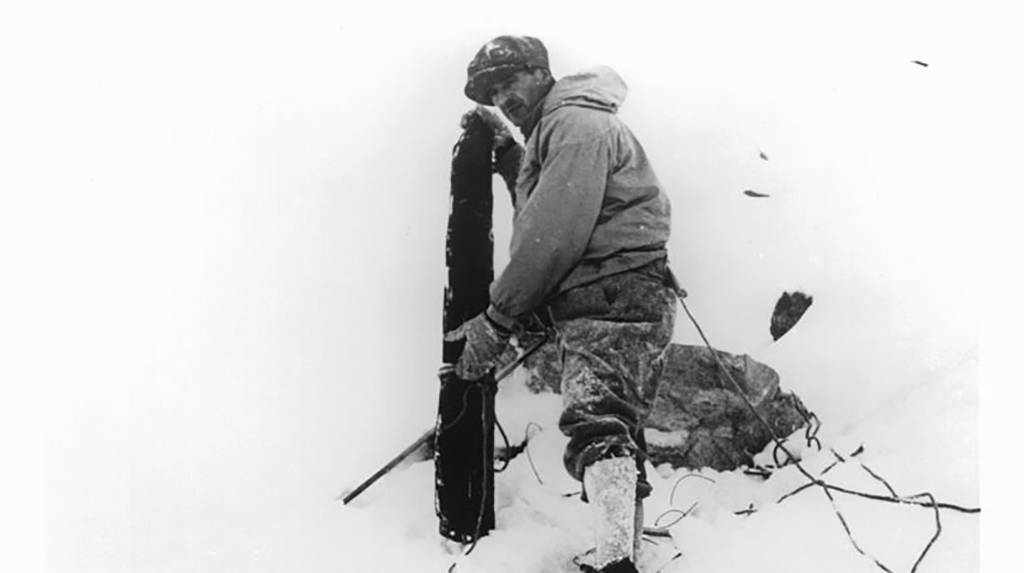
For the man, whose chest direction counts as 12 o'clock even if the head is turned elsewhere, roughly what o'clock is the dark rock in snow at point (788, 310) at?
The dark rock in snow is roughly at 5 o'clock from the man.

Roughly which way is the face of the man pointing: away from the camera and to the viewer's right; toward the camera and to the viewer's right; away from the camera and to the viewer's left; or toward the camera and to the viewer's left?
toward the camera and to the viewer's left

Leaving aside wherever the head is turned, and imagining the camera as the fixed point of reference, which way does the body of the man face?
to the viewer's left
